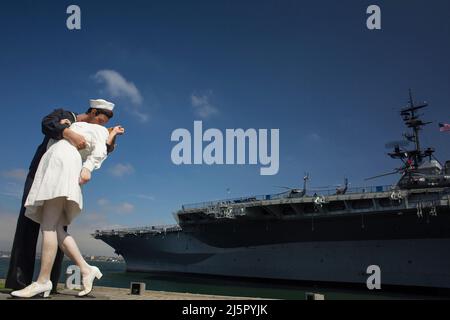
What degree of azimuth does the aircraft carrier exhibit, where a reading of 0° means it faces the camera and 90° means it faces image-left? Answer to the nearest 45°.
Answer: approximately 135°

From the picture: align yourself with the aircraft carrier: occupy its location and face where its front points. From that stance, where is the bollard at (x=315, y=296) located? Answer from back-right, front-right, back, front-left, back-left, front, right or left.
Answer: back-left
